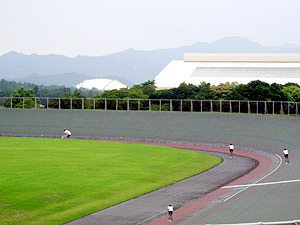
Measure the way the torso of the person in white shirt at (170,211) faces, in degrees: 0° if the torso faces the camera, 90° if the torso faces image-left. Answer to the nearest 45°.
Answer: approximately 180°
